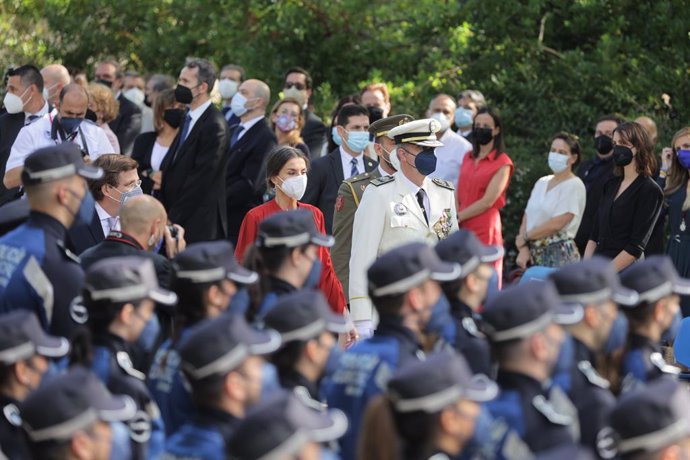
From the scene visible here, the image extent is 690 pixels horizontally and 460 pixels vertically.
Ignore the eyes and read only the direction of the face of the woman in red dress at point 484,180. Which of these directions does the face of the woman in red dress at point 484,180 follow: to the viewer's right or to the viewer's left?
to the viewer's left

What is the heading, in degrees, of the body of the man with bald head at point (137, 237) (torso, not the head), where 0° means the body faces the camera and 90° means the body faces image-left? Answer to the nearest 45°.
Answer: approximately 225°

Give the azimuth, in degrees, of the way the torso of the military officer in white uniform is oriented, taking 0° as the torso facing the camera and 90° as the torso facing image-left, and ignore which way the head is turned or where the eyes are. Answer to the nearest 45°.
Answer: approximately 315°

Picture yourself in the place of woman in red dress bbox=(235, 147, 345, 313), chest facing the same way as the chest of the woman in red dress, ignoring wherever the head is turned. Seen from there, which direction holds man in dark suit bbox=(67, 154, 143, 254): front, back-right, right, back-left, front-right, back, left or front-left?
back-right

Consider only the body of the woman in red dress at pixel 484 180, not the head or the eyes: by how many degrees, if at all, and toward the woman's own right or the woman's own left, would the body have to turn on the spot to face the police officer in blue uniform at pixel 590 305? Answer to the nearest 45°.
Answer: approximately 45° to the woman's own left

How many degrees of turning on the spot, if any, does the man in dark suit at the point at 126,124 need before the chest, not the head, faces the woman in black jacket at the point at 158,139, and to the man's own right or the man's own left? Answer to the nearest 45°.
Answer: approximately 45° to the man's own left
